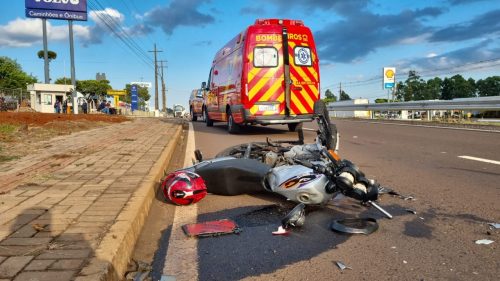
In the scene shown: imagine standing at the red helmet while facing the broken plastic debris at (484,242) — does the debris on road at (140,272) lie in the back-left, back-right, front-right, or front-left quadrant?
front-right

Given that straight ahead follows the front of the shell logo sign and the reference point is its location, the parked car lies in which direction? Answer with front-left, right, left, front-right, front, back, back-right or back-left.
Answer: front-right

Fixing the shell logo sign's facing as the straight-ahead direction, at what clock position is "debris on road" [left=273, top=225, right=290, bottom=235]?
The debris on road is roughly at 12 o'clock from the shell logo sign.

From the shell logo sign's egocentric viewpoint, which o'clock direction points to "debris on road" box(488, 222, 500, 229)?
The debris on road is roughly at 12 o'clock from the shell logo sign.

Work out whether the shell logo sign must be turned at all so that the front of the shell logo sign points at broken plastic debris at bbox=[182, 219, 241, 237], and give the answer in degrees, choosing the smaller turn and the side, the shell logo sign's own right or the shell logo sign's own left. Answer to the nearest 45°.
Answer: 0° — it already faces it

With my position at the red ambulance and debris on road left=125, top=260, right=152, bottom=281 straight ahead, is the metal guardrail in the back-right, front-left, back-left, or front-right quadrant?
back-left

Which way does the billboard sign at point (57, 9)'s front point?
toward the camera

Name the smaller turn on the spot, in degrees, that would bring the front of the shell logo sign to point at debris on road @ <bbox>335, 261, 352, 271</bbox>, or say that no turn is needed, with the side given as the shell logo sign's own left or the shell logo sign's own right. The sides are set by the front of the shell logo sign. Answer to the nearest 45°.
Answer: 0° — it already faces it

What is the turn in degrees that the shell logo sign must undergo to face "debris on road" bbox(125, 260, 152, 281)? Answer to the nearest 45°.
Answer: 0° — it already faces it

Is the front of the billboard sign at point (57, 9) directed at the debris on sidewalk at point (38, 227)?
yes

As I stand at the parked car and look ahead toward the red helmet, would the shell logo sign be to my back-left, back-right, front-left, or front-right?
back-left

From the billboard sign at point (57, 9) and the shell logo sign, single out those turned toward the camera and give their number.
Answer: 2

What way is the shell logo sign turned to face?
toward the camera

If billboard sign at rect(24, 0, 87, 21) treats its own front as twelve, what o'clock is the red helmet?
The red helmet is roughly at 12 o'clock from the billboard sign.

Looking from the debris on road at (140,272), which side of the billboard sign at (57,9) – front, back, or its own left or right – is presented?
front

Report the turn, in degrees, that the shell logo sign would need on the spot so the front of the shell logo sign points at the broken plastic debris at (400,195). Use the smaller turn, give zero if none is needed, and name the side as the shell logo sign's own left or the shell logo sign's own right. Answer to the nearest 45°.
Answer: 0° — it already faces it

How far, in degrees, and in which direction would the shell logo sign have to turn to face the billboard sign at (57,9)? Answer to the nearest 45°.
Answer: approximately 90° to its right

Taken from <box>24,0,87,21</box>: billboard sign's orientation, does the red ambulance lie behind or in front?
in front
